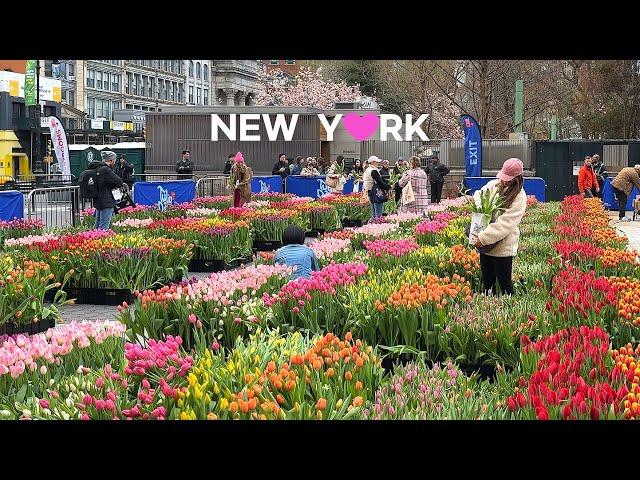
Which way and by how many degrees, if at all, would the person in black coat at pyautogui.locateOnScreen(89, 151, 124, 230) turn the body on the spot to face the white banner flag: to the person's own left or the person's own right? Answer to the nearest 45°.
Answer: approximately 90° to the person's own left

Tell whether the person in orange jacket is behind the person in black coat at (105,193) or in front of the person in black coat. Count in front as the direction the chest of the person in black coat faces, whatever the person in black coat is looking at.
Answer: in front

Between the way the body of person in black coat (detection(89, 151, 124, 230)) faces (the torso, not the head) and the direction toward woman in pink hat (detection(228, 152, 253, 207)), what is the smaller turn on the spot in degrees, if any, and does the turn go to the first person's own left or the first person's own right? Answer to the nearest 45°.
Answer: approximately 45° to the first person's own left

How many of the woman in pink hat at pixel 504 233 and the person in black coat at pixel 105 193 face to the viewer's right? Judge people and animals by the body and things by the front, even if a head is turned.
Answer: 1

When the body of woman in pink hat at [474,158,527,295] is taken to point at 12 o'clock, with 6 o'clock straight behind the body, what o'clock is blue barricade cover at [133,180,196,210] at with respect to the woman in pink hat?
The blue barricade cover is roughly at 2 o'clock from the woman in pink hat.

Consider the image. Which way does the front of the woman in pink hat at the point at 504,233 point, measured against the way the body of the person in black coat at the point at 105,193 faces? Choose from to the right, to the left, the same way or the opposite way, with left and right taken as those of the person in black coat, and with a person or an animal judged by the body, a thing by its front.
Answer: the opposite way

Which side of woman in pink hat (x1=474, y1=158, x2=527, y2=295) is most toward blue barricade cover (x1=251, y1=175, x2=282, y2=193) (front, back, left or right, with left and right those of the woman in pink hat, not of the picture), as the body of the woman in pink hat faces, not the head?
right

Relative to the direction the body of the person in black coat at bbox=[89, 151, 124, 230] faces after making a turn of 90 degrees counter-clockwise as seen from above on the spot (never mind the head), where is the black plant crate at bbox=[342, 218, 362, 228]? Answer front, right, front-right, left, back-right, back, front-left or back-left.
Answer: front-right

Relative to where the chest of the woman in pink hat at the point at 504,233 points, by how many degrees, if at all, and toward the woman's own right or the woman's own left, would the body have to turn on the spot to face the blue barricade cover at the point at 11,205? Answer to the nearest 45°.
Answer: approximately 45° to the woman's own right

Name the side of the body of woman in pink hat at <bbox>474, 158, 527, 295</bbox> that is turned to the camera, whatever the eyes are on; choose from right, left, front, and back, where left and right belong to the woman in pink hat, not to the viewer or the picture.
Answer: left

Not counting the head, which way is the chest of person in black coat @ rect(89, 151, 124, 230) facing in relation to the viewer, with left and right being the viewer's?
facing to the right of the viewer
